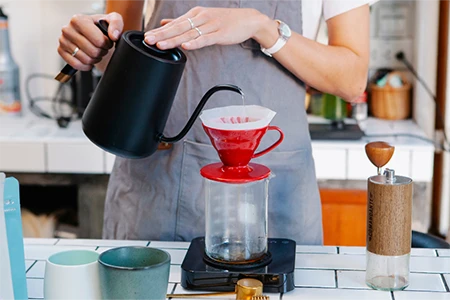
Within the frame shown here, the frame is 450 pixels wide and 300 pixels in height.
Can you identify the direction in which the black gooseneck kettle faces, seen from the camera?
facing to the right of the viewer

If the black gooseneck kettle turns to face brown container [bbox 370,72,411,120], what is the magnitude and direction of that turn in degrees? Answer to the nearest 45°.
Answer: approximately 45° to its left

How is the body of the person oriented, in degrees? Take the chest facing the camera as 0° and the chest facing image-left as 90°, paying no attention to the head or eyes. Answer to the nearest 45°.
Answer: approximately 0°

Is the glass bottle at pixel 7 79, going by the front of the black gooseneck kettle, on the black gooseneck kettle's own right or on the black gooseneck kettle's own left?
on the black gooseneck kettle's own left
